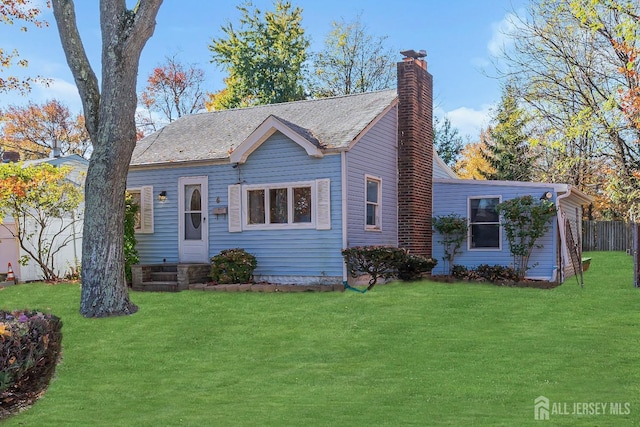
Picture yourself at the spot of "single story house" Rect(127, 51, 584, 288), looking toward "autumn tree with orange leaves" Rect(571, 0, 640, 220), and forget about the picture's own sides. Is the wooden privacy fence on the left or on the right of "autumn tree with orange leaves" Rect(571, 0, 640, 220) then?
right

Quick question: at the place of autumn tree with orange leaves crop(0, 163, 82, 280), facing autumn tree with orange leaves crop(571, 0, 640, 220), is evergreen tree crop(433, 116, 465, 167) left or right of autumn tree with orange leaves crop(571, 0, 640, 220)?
left

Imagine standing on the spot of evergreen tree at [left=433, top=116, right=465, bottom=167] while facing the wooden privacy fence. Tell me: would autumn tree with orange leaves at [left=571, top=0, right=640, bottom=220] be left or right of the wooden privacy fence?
left

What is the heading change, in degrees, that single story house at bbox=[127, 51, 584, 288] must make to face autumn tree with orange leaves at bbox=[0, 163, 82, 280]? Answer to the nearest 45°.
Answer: approximately 45° to its right

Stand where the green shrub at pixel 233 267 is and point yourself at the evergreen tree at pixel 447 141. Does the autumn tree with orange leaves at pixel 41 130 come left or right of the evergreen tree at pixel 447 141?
left

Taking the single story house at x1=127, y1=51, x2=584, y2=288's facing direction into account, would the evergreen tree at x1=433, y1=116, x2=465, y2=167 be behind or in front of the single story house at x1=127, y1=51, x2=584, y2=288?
behind

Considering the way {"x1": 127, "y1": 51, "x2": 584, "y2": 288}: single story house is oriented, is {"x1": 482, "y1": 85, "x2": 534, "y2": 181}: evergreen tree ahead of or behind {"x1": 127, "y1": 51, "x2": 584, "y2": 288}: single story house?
behind

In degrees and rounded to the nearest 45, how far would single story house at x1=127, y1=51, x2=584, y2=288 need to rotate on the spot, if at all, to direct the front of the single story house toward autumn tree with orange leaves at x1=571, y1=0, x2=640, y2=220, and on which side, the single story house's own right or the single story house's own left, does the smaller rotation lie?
approximately 135° to the single story house's own left

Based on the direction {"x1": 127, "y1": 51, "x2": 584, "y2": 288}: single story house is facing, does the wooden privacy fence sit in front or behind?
behind

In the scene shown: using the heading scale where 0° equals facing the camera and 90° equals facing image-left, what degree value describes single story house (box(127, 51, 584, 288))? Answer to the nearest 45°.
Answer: approximately 45°
